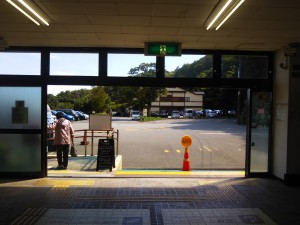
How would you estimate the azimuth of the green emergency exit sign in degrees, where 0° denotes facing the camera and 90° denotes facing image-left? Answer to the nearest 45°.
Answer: approximately 0°

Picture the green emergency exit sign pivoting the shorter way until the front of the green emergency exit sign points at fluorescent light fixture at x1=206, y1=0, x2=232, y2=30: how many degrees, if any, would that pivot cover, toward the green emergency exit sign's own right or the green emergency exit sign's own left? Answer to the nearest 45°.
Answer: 0° — it already faces it

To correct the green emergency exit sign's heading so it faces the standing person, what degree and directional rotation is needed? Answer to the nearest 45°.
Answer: approximately 135° to its right

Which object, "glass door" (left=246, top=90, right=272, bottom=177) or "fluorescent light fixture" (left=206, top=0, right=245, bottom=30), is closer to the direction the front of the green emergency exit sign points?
the fluorescent light fixture

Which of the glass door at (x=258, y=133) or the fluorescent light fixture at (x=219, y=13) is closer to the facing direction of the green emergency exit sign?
the fluorescent light fixture

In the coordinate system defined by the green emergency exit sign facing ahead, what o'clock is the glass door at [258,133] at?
The glass door is roughly at 8 o'clock from the green emergency exit sign.

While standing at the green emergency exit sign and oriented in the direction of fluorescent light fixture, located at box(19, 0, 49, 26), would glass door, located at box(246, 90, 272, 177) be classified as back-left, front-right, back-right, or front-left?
back-left
